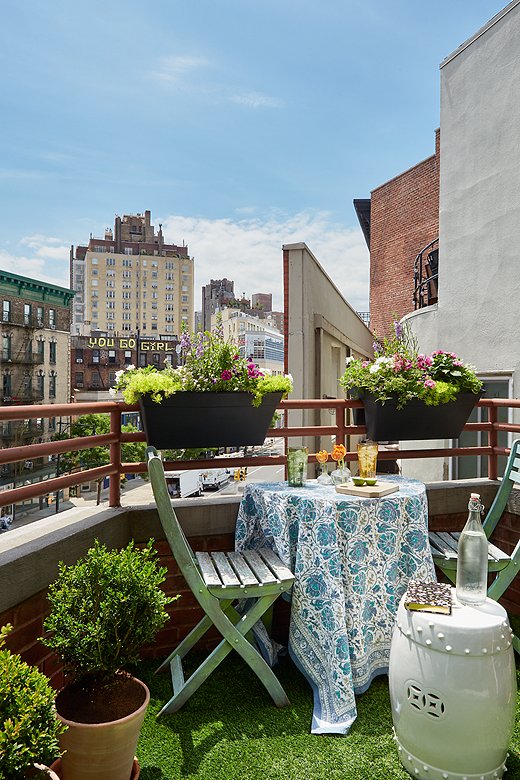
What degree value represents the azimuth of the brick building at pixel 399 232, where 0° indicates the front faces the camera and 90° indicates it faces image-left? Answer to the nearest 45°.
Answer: approximately 135°

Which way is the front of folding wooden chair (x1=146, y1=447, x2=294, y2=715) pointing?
to the viewer's right

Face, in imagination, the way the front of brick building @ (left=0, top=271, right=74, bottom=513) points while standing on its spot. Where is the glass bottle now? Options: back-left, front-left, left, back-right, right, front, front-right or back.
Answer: front-right

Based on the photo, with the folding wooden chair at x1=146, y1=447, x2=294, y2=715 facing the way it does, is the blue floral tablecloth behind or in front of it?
in front

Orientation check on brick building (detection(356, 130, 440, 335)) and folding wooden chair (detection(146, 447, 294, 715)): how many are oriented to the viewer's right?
1

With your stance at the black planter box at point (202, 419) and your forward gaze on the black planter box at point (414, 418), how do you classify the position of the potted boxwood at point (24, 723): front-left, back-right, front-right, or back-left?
back-right

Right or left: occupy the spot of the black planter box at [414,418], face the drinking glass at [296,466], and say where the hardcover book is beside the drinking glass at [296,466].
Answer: left

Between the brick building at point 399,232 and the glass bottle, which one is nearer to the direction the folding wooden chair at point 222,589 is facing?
the glass bottle

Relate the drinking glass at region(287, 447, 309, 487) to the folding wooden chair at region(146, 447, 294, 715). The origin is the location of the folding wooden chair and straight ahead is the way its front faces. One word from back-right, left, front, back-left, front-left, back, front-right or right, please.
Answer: front-left

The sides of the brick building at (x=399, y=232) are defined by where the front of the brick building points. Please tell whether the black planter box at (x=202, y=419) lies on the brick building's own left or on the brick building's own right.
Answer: on the brick building's own left

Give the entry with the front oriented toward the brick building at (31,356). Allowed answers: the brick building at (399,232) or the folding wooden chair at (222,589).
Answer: the brick building at (399,232)

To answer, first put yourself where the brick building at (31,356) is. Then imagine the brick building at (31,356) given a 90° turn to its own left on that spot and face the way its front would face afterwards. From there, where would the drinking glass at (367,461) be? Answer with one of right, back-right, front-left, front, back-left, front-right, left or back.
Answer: back-right

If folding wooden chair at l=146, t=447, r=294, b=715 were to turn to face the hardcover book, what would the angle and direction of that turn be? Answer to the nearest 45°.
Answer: approximately 45° to its right
